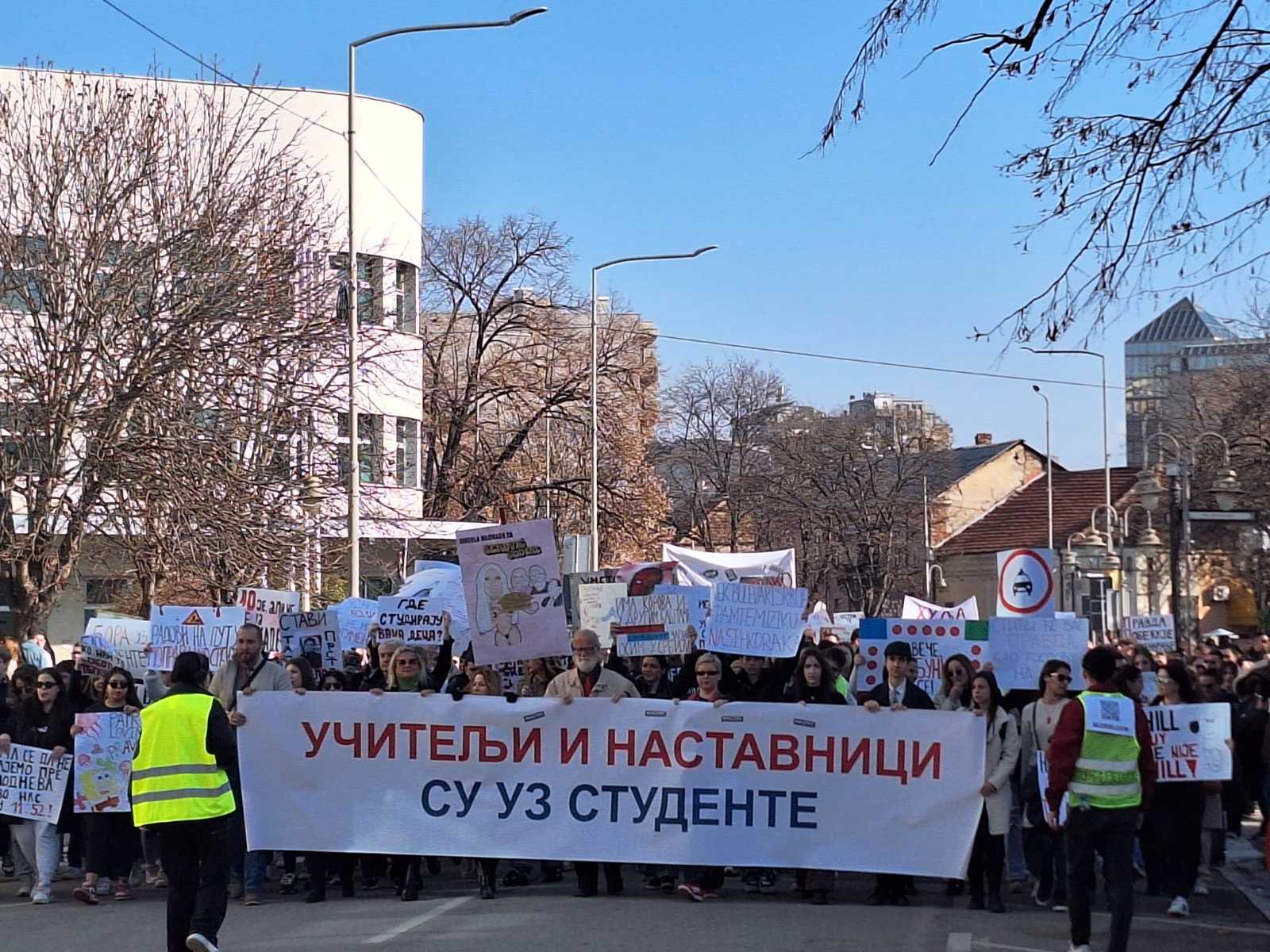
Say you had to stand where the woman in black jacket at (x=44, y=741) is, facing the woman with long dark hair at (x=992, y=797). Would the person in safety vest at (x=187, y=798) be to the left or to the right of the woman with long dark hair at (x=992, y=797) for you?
right

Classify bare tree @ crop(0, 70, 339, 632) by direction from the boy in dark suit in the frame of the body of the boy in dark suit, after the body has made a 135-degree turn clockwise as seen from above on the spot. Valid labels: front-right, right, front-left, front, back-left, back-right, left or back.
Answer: front

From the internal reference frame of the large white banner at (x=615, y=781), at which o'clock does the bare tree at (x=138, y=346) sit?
The bare tree is roughly at 5 o'clock from the large white banner.

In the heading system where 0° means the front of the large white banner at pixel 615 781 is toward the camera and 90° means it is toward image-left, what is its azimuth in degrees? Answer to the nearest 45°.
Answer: approximately 0°

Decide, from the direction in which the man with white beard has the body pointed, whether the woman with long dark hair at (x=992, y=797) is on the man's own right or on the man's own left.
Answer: on the man's own left

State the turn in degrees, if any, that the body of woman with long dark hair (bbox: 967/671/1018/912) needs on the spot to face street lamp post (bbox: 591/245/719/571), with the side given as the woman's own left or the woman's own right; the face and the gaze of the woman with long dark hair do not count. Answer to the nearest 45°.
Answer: approximately 135° to the woman's own right

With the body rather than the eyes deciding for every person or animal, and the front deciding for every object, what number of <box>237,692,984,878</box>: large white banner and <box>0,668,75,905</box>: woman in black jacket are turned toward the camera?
2

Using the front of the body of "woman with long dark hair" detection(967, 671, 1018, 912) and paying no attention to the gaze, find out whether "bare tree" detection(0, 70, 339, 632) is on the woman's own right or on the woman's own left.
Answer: on the woman's own right
